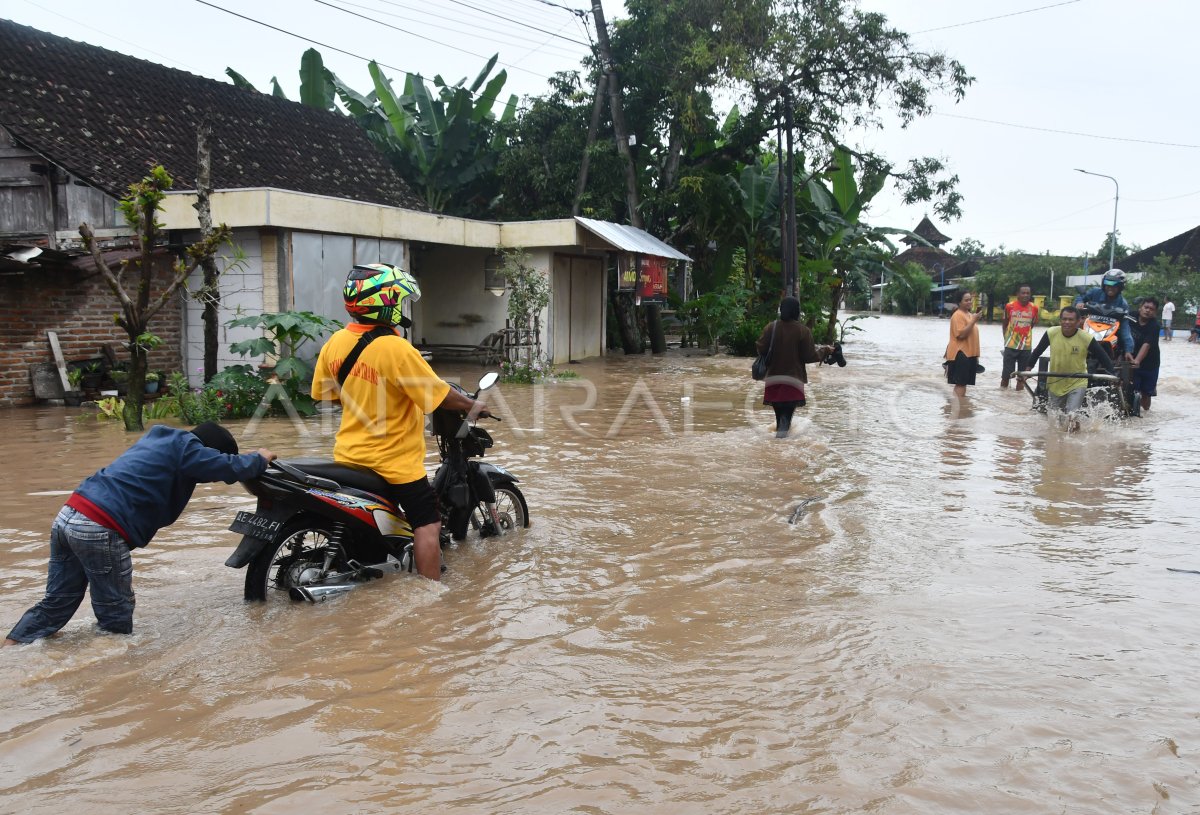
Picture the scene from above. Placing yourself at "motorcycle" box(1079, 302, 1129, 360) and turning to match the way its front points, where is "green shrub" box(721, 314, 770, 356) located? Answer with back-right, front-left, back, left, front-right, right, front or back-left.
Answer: back-right

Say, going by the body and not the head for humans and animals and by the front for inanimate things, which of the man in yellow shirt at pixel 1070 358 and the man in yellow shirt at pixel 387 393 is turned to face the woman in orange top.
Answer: the man in yellow shirt at pixel 387 393

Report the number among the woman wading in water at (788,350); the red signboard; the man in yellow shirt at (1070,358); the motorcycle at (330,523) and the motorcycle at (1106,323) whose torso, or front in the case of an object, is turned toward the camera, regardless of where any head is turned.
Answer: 3

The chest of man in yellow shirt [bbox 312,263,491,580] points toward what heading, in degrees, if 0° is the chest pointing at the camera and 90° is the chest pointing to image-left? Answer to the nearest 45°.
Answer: approximately 225°

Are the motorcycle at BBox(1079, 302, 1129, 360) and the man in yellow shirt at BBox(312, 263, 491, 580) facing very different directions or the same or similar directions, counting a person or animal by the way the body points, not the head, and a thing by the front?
very different directions

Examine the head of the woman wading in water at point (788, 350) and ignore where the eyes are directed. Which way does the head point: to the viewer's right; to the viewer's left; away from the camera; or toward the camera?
away from the camera

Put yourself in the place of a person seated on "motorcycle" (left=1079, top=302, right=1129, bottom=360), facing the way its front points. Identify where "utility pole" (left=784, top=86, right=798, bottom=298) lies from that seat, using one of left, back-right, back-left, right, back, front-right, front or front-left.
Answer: back-right

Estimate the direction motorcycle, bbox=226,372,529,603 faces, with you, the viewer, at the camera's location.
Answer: facing away from the viewer and to the right of the viewer

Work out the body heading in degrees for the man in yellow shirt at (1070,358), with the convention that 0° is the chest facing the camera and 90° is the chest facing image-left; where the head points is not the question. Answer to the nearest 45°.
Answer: approximately 0°

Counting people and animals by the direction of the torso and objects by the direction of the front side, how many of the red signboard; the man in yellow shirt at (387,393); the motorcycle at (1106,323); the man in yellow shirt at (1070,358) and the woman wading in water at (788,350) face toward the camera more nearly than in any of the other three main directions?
3
